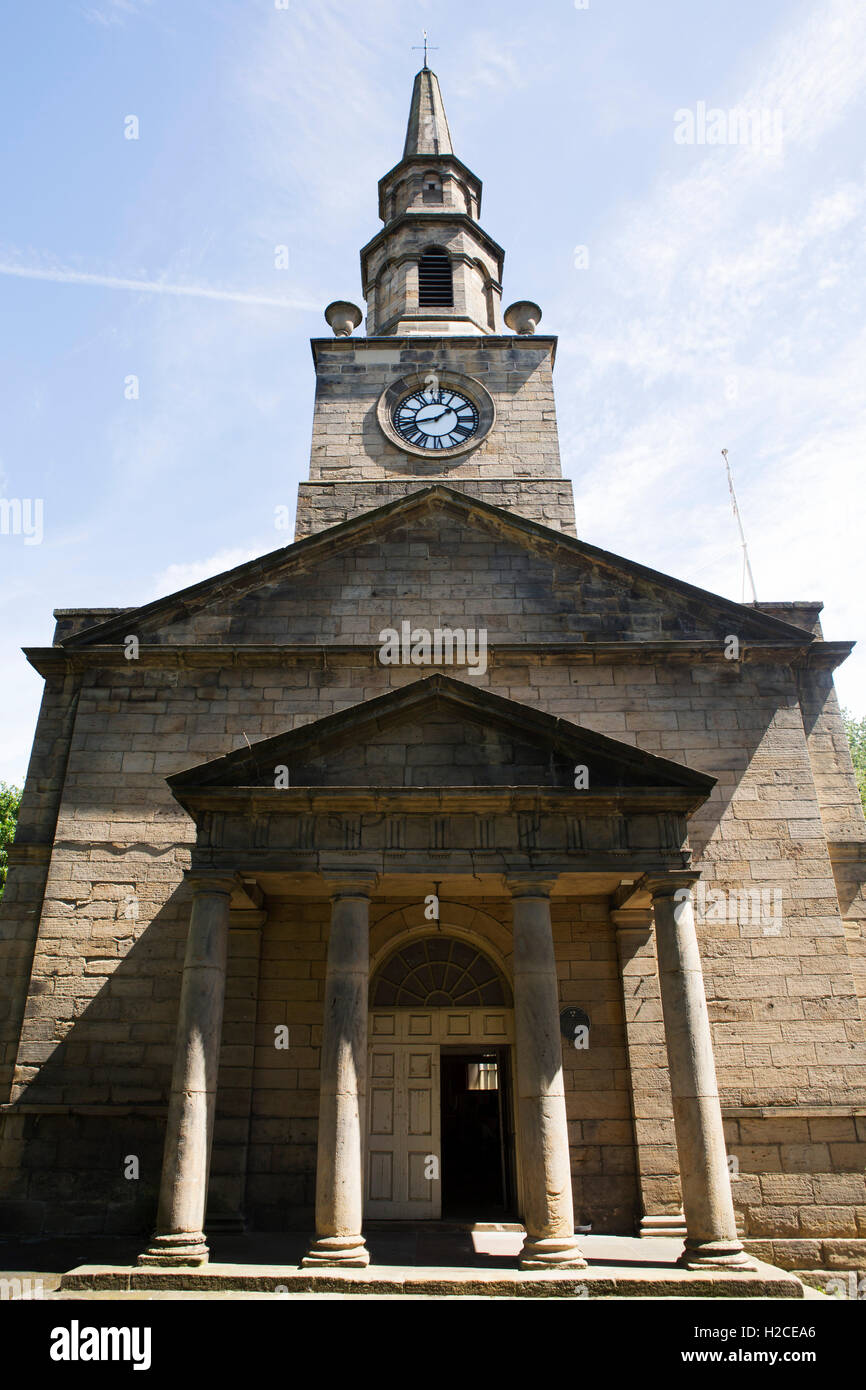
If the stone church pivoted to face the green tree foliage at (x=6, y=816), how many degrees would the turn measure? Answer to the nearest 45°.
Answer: approximately 135° to its right

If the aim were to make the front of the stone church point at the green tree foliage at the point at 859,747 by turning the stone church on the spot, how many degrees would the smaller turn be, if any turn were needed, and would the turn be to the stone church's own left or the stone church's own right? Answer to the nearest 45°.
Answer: approximately 135° to the stone church's own left

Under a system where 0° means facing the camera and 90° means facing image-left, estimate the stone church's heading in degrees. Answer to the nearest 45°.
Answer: approximately 0°
